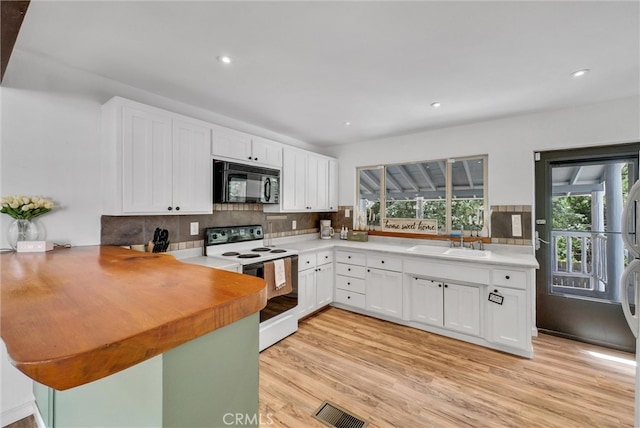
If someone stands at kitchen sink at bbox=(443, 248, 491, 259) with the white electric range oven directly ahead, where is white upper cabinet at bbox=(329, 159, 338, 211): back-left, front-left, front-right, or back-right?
front-right

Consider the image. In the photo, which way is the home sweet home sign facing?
toward the camera

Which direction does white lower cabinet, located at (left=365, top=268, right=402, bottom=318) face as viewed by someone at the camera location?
facing the viewer and to the left of the viewer

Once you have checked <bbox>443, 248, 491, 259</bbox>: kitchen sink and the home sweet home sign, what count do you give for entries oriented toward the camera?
2

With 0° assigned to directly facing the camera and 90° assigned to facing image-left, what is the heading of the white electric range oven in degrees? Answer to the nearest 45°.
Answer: approximately 315°

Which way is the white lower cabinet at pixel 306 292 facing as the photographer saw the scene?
facing the viewer and to the right of the viewer

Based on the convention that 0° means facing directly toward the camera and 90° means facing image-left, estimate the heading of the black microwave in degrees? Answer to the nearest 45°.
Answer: approximately 315°

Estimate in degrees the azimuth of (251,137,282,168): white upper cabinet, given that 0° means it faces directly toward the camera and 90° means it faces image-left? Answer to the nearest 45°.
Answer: approximately 315°

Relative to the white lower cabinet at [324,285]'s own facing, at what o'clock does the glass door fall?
The glass door is roughly at 11 o'clock from the white lower cabinet.
